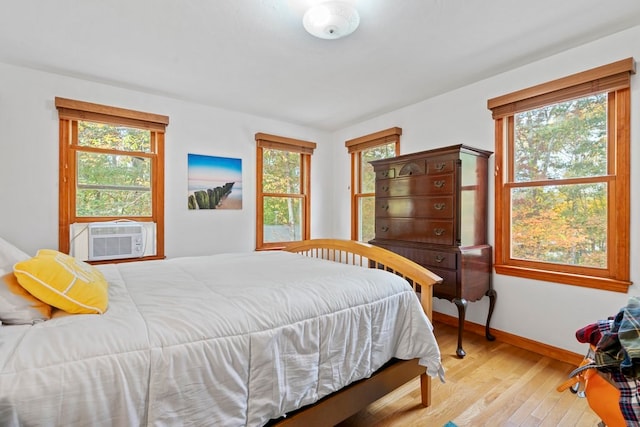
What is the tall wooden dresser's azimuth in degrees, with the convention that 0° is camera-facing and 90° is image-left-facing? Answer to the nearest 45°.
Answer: approximately 45°

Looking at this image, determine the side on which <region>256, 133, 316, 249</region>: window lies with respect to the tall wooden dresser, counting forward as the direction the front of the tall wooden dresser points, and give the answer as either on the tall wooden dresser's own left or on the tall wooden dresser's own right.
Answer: on the tall wooden dresser's own right

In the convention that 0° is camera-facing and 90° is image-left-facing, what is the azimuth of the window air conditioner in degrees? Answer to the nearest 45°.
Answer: approximately 0°

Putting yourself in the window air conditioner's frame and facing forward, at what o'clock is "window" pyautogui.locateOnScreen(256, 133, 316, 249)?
The window is roughly at 9 o'clock from the window air conditioner.

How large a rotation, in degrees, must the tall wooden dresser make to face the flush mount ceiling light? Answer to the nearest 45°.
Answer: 0° — it already faces it

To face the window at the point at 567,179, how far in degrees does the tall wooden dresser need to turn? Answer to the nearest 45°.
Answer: approximately 135° to its left

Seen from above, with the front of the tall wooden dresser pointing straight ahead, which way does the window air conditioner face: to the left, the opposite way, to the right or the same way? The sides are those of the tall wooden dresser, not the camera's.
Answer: to the left

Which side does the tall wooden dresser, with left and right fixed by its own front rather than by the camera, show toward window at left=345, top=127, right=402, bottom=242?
right
